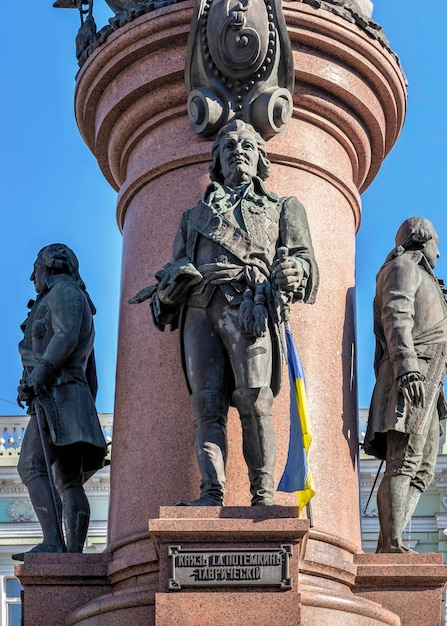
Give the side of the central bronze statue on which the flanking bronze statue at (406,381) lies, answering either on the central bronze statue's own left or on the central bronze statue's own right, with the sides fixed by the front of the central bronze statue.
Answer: on the central bronze statue's own left

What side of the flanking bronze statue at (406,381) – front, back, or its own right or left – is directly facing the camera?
right

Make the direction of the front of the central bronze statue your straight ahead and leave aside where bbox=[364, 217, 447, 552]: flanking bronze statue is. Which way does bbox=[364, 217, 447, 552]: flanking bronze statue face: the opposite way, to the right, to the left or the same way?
to the left

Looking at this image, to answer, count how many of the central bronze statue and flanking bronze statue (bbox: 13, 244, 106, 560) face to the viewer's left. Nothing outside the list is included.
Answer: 1

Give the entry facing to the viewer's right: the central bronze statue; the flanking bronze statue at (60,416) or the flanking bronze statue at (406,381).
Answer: the flanking bronze statue at (406,381)

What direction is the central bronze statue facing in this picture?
toward the camera

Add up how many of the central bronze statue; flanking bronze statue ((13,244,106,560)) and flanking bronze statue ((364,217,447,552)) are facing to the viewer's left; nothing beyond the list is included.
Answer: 1

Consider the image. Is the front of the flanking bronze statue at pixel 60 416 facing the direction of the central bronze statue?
no

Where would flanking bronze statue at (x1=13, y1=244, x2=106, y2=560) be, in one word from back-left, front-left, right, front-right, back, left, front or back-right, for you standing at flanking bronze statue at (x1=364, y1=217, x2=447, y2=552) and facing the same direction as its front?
back

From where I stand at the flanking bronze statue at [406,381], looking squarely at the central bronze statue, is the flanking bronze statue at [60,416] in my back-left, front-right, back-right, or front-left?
front-right

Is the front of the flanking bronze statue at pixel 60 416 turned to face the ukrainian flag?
no

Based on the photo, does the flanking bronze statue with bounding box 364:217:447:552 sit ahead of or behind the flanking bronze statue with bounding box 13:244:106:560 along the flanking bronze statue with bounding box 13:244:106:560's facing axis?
behind

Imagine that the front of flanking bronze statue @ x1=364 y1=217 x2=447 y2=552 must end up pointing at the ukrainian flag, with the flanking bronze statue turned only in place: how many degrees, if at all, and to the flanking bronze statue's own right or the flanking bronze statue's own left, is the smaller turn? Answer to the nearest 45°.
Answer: approximately 135° to the flanking bronze statue's own right

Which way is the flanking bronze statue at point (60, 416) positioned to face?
to the viewer's left

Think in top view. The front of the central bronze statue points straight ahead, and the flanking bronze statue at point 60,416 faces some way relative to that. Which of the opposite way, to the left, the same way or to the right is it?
to the right
